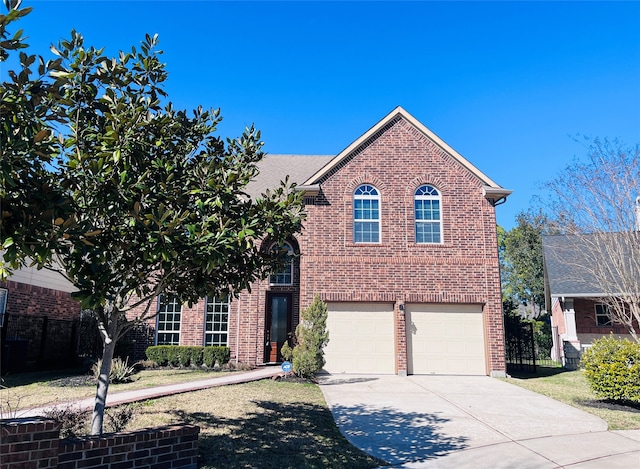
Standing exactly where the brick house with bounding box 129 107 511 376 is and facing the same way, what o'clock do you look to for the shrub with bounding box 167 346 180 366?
The shrub is roughly at 3 o'clock from the brick house.

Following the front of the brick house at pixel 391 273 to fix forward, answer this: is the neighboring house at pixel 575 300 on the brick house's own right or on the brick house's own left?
on the brick house's own left

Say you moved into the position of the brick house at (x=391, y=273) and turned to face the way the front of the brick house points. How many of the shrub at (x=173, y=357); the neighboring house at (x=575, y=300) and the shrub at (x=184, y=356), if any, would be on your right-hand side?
2

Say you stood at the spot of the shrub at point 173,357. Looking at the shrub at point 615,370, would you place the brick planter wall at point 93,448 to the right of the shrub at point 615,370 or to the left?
right

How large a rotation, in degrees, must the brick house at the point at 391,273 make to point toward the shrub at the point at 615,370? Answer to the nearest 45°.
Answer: approximately 45° to its left

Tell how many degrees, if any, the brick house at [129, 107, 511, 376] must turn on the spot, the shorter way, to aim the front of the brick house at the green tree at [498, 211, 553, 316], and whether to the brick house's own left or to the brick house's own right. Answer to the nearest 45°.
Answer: approximately 135° to the brick house's own left

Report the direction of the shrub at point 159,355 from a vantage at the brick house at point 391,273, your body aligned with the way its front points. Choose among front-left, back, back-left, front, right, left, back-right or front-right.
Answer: right

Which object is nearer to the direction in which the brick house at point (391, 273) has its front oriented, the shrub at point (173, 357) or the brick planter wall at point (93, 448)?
the brick planter wall

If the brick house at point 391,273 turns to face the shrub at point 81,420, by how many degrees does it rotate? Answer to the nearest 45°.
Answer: approximately 45° to its right

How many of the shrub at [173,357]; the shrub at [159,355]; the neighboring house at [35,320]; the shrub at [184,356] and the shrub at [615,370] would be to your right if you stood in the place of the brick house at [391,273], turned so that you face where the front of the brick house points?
4

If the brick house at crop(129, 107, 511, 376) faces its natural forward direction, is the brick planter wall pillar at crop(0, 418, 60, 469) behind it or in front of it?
in front

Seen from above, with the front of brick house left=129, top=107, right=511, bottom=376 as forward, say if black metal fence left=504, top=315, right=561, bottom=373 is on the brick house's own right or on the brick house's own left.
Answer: on the brick house's own left

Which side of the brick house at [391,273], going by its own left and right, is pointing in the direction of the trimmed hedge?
right

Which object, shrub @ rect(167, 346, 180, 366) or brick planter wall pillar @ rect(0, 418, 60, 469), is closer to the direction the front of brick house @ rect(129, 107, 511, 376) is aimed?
the brick planter wall pillar

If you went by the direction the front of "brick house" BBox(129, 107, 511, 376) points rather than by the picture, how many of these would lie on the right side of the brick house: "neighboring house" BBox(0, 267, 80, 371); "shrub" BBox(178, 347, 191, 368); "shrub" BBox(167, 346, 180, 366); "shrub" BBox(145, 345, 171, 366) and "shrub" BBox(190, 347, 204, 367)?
5

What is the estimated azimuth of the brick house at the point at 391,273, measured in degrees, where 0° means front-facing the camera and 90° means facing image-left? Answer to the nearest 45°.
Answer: approximately 0°
